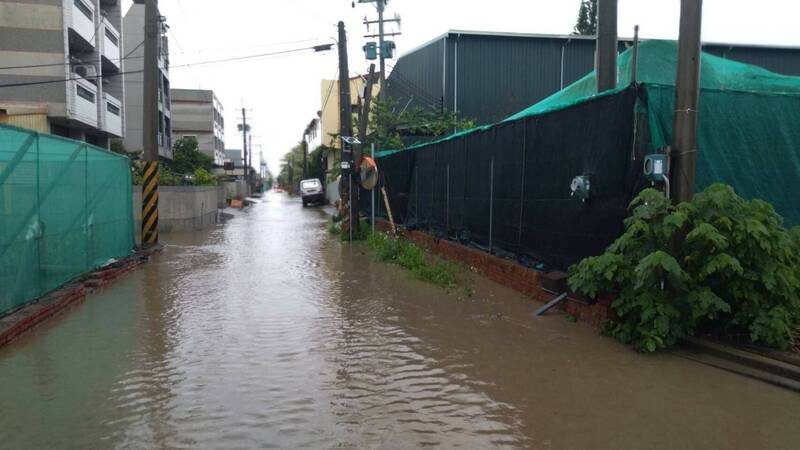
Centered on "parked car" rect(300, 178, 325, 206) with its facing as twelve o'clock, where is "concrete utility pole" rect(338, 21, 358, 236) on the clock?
The concrete utility pole is roughly at 6 o'clock from the parked car.

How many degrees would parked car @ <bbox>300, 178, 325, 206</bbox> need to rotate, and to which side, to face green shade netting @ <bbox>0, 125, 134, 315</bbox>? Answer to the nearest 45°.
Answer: approximately 180°

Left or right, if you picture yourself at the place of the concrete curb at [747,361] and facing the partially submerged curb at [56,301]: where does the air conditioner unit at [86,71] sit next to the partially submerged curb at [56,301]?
right

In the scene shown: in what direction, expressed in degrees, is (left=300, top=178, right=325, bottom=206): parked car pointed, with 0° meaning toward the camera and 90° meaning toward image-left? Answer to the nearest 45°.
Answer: approximately 180°

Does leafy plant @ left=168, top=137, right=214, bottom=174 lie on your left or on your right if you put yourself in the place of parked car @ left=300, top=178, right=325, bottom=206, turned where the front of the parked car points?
on your left

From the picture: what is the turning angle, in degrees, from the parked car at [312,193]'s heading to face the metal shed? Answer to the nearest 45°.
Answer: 0° — it already faces it

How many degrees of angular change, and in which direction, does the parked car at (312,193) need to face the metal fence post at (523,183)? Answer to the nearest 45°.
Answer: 0° — it already faces it

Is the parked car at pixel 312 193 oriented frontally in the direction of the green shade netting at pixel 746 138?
yes

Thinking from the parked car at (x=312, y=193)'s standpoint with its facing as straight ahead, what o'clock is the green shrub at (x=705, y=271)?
The green shrub is roughly at 6 o'clock from the parked car.
